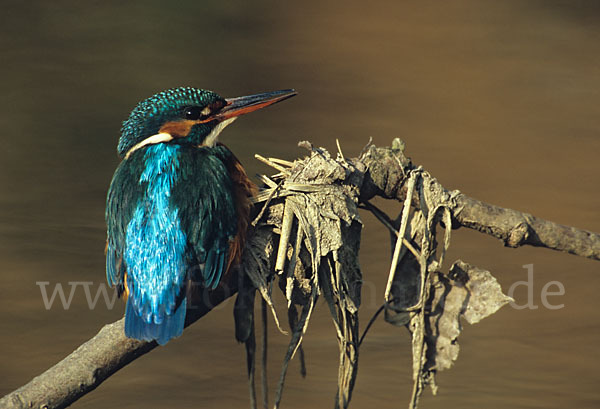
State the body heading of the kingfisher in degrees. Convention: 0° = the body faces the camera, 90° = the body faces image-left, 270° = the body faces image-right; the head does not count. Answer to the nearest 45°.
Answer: approximately 225°

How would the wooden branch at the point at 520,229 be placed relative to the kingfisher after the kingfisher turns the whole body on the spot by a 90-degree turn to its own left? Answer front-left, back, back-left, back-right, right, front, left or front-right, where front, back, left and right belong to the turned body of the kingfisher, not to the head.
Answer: back-right
